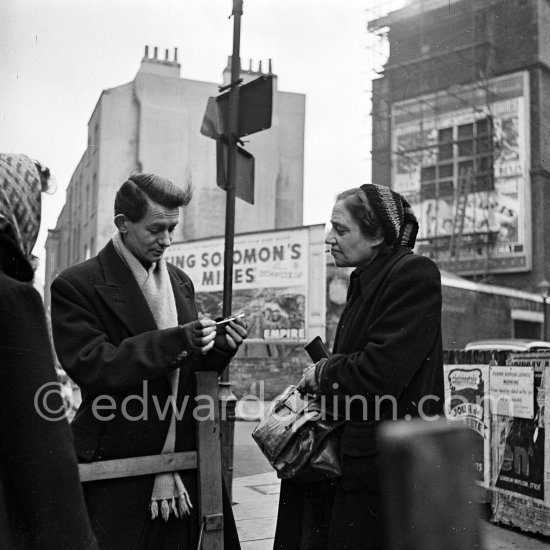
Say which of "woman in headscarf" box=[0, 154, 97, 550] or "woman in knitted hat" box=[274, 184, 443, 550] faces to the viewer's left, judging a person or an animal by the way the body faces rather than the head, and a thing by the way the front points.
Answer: "woman in knitted hat" box=[274, 184, 443, 550]

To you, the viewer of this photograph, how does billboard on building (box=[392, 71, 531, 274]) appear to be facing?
facing the viewer and to the left of the viewer

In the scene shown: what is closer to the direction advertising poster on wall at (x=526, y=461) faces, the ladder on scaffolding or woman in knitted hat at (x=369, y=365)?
the woman in knitted hat

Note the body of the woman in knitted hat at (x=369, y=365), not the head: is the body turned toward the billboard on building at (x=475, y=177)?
no

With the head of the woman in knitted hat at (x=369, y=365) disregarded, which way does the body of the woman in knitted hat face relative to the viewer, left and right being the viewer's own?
facing to the left of the viewer

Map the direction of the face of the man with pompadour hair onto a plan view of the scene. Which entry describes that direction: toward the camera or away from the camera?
toward the camera

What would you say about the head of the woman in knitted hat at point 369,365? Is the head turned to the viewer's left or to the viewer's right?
to the viewer's left

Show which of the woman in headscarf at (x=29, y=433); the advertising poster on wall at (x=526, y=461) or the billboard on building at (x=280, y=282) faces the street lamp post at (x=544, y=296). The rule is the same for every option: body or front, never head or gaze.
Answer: the woman in headscarf

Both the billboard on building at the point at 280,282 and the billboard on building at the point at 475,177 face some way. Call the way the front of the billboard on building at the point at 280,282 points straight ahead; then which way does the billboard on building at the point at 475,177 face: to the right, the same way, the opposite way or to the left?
the same way

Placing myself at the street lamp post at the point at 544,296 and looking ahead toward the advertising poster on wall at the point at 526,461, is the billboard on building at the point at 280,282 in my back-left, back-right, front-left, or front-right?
front-right

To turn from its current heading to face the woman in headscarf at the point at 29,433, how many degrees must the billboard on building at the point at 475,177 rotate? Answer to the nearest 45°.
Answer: approximately 45° to its left

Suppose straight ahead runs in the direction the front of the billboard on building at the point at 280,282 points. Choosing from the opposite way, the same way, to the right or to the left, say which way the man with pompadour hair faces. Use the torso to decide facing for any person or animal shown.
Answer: to the left

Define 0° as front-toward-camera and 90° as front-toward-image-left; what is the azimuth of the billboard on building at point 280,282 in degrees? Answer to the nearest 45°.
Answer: approximately 45°

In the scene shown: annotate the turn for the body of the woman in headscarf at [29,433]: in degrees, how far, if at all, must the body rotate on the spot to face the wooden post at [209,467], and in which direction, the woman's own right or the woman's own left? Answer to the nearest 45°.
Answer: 0° — they already face it

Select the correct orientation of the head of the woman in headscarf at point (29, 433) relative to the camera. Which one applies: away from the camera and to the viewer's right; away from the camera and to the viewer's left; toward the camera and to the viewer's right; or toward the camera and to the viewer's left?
away from the camera and to the viewer's right

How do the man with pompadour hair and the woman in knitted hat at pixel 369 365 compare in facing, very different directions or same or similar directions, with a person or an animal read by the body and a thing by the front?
very different directions

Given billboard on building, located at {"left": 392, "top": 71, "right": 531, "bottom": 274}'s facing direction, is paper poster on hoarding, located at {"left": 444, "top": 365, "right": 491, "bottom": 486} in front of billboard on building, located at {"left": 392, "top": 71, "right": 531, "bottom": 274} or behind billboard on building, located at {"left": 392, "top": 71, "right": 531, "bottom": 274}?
in front

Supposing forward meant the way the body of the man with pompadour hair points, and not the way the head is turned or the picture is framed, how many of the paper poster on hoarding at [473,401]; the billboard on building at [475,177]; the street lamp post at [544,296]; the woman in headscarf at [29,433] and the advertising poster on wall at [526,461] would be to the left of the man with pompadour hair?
4

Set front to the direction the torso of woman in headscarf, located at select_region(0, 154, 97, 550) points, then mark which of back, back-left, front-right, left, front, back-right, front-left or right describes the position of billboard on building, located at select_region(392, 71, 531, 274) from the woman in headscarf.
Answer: front
